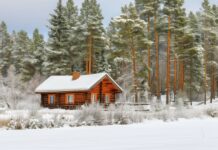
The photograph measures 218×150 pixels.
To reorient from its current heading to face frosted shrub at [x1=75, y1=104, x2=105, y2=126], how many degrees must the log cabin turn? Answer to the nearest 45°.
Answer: approximately 45° to its right

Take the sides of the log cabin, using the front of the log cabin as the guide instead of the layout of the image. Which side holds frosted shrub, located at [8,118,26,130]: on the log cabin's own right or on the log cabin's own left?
on the log cabin's own right

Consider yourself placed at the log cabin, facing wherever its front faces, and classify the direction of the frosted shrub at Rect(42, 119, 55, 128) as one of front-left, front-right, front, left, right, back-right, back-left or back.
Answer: front-right

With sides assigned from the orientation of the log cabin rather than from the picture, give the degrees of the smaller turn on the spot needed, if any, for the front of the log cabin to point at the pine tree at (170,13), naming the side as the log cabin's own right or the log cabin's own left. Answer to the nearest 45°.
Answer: approximately 45° to the log cabin's own left

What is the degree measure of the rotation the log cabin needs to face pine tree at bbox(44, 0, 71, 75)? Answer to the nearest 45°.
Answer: approximately 135° to its left

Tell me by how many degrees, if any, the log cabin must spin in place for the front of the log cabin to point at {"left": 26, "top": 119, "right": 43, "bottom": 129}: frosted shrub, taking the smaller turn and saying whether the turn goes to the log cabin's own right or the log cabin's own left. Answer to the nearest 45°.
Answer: approximately 45° to the log cabin's own right

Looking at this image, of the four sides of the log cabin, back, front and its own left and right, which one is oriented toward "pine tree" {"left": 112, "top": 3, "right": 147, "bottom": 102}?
left
